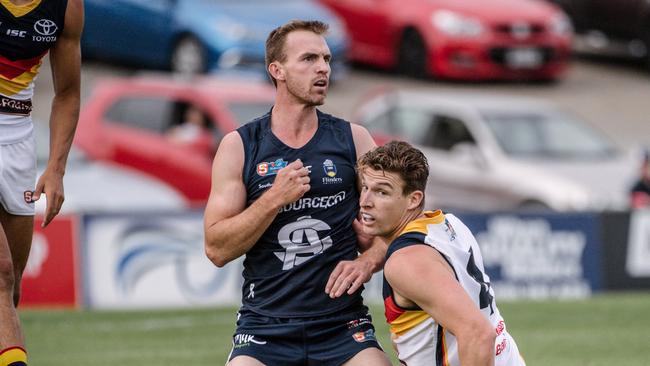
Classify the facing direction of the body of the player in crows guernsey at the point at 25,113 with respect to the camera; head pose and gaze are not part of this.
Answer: toward the camera

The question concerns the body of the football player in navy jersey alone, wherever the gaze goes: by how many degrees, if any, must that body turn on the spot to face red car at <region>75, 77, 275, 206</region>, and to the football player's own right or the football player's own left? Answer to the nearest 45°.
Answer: approximately 180°

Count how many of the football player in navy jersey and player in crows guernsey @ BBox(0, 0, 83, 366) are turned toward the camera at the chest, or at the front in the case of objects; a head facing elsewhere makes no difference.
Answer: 2

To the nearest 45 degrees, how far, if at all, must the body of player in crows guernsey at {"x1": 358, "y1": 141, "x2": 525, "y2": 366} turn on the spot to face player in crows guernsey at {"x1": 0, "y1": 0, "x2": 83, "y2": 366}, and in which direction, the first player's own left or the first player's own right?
0° — they already face them

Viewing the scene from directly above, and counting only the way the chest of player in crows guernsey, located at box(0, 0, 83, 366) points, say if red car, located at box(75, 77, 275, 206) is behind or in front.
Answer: behind

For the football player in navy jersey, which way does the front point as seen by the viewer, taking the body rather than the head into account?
toward the camera

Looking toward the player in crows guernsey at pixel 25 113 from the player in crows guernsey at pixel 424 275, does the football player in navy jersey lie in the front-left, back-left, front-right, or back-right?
front-right

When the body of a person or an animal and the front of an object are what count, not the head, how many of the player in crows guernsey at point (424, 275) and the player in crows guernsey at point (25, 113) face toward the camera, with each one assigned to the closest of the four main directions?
1

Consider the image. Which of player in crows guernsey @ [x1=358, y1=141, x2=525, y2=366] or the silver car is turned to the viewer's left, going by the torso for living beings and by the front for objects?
the player in crows guernsey

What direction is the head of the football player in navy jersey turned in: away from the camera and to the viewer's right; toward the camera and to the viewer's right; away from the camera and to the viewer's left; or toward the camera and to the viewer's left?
toward the camera and to the viewer's right

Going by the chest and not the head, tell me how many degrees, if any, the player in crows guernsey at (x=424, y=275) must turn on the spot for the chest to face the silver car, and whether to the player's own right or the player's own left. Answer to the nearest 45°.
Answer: approximately 90° to the player's own right

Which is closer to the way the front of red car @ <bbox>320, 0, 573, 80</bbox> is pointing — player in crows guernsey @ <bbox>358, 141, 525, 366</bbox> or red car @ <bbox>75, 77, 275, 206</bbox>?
the player in crows guernsey

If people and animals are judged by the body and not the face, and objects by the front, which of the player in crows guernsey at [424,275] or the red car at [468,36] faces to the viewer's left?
the player in crows guernsey

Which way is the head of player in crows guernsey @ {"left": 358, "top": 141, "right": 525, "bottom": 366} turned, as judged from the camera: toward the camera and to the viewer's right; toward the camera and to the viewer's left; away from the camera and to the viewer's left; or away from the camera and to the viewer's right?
toward the camera and to the viewer's left
